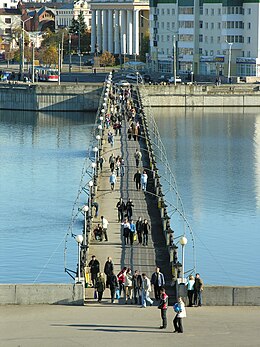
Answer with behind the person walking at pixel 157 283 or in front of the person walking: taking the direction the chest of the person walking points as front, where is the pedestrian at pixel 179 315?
in front

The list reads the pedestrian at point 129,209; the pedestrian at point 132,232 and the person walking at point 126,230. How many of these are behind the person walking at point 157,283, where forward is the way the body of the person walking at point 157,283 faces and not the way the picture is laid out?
3
